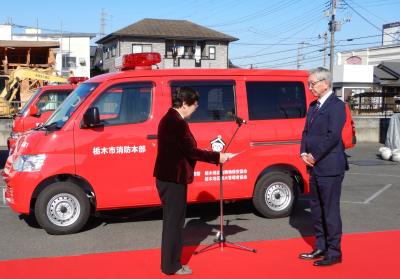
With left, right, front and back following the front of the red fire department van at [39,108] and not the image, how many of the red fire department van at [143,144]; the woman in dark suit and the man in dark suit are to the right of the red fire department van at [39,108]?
0

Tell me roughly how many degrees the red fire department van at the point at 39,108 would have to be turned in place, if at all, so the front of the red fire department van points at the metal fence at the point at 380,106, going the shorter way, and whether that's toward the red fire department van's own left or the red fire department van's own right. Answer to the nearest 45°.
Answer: approximately 180°

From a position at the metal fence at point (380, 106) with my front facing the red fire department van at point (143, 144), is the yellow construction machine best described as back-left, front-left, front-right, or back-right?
front-right

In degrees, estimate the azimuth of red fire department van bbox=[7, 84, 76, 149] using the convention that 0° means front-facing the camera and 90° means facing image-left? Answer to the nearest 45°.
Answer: approximately 45°

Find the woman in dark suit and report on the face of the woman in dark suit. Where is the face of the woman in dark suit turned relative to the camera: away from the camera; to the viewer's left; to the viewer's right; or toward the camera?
to the viewer's right

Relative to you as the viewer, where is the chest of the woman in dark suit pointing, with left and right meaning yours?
facing to the right of the viewer

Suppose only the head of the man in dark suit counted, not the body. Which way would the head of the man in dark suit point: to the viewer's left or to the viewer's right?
to the viewer's left
